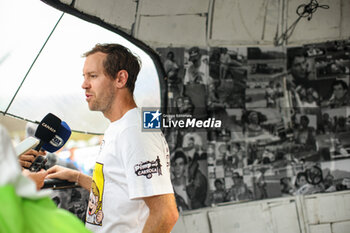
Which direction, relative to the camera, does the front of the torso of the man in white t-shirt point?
to the viewer's left
